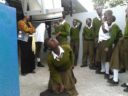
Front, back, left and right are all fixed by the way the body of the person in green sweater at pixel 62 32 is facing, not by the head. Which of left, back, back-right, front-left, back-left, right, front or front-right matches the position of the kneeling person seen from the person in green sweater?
front-left

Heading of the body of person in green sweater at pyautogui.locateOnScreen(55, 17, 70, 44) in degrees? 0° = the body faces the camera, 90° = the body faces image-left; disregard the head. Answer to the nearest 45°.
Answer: approximately 45°

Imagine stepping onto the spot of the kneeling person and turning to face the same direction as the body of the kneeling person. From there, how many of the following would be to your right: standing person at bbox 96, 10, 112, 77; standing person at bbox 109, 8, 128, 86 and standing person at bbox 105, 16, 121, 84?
0

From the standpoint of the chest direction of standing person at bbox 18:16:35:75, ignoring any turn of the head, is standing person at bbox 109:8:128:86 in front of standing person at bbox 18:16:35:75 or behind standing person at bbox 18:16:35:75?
in front

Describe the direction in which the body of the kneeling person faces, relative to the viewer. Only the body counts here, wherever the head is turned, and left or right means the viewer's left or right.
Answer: facing the viewer

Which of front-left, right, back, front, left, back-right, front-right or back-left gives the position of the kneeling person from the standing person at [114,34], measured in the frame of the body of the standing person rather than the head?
front-left

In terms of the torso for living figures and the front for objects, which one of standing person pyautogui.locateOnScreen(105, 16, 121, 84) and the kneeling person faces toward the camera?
the kneeling person

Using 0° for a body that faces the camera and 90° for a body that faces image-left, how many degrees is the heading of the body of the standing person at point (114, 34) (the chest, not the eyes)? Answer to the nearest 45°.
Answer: approximately 90°

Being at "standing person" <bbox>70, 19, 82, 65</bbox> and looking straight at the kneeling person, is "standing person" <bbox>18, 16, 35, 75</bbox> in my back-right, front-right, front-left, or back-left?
front-right

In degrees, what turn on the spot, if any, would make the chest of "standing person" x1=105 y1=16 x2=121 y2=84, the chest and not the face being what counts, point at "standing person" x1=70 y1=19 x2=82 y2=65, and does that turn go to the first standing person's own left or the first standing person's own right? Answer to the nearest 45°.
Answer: approximately 45° to the first standing person's own right

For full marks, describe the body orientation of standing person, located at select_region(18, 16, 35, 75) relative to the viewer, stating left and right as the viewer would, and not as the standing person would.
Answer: facing the viewer and to the right of the viewer

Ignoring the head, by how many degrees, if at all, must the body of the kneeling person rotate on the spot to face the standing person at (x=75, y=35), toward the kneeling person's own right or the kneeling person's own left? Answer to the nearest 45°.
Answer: approximately 180°
